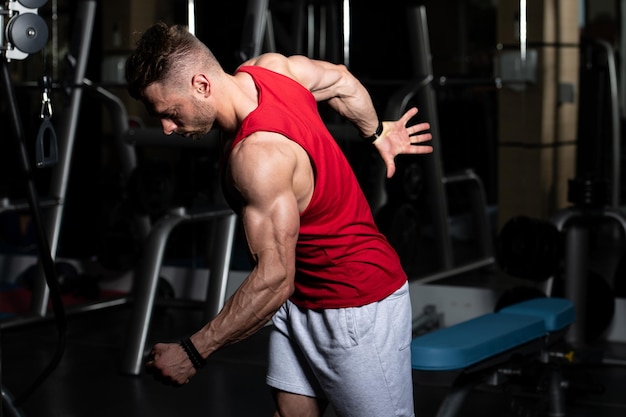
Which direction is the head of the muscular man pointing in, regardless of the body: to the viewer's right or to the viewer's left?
to the viewer's left

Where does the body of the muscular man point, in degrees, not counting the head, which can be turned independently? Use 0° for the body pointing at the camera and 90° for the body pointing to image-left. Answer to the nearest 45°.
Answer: approximately 90°

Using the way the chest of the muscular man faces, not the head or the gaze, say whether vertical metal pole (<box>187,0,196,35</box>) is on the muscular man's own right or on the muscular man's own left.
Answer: on the muscular man's own right

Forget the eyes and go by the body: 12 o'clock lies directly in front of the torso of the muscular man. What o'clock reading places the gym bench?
The gym bench is roughly at 4 o'clock from the muscular man.
